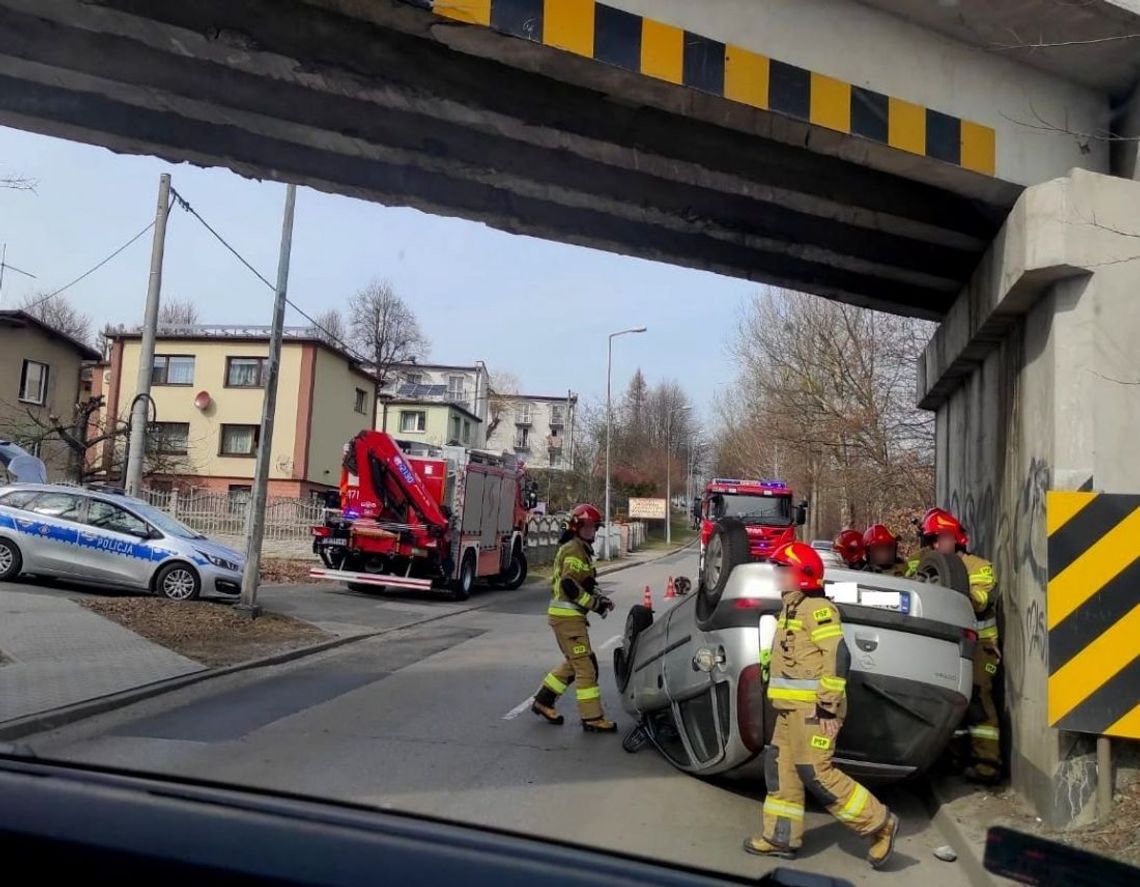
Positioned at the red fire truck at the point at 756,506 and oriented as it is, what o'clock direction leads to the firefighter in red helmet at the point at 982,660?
The firefighter in red helmet is roughly at 12 o'clock from the red fire truck.

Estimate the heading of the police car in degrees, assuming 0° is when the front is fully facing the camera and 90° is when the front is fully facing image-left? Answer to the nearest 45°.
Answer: approximately 270°

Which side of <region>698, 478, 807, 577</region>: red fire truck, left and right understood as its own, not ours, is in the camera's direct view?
front

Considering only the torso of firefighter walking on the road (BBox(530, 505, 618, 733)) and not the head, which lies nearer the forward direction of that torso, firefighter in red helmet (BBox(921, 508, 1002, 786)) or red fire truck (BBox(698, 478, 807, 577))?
the firefighter in red helmet
